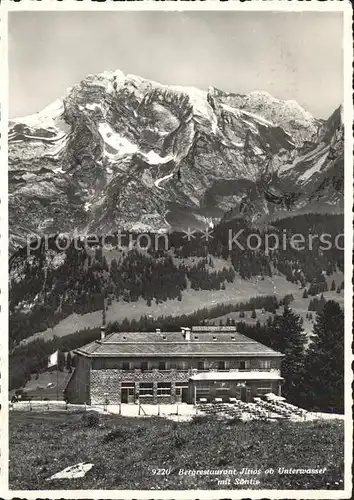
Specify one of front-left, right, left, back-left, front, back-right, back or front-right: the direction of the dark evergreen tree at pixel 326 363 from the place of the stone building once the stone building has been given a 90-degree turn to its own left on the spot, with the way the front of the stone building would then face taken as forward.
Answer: front

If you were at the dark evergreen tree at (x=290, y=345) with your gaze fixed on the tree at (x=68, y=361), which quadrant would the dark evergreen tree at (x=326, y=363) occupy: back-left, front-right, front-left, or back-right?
back-left

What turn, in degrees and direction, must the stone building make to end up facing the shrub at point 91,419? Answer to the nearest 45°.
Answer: approximately 90° to its right

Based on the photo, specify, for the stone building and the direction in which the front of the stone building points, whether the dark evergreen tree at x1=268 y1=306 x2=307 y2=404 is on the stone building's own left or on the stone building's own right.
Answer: on the stone building's own left

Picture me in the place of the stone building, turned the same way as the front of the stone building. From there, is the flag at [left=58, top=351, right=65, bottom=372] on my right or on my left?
on my right

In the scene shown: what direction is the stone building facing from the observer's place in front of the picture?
facing the viewer
